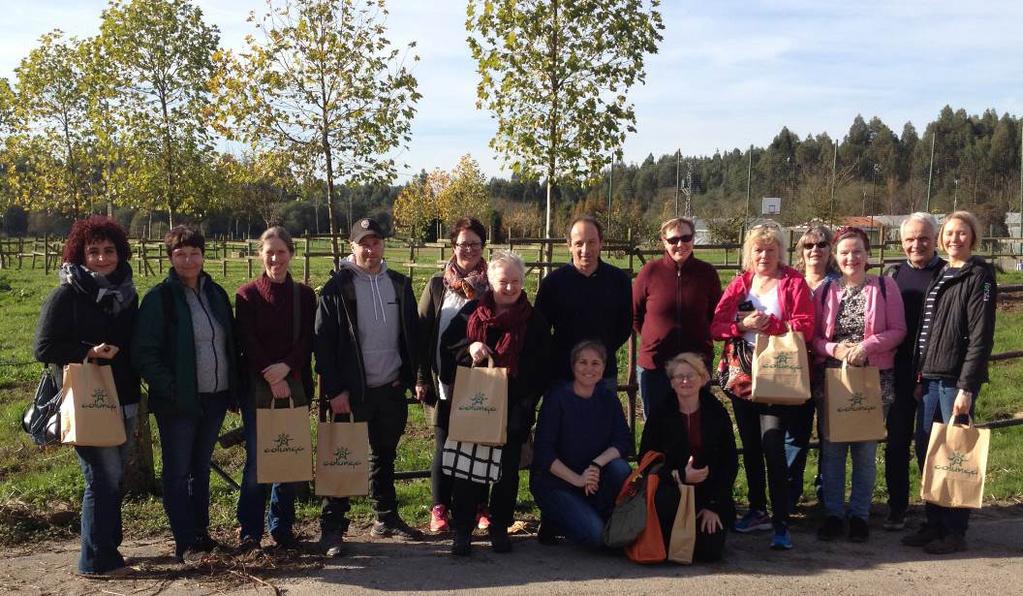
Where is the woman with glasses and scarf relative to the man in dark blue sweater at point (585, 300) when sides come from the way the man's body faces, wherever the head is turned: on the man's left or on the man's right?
on the man's right

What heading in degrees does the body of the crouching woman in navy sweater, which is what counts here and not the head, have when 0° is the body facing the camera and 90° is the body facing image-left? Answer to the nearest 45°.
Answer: approximately 0°

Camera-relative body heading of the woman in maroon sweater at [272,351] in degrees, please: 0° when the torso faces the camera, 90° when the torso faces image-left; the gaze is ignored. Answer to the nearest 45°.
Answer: approximately 0°

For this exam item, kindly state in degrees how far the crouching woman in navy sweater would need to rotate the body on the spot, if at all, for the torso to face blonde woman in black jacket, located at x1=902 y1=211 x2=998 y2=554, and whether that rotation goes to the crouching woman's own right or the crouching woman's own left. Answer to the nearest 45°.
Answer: approximately 90° to the crouching woman's own left

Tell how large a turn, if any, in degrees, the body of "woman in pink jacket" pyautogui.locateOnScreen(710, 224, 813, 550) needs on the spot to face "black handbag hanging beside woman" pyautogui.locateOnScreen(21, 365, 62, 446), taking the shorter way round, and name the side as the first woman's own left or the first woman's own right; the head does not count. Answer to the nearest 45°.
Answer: approximately 45° to the first woman's own right

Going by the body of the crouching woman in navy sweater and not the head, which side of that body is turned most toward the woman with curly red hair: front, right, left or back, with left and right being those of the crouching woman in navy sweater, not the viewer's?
right

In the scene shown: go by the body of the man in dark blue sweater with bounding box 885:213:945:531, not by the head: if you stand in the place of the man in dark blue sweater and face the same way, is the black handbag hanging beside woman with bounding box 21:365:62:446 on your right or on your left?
on your right
